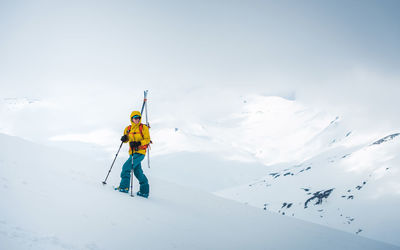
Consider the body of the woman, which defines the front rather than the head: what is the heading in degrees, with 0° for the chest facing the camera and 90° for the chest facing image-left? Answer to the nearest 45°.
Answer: approximately 45°
